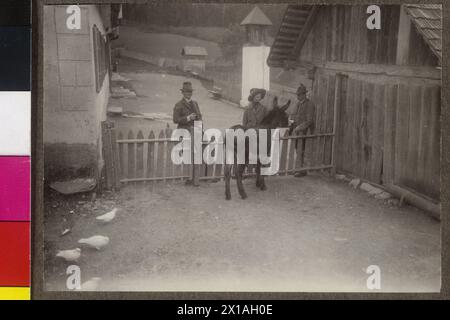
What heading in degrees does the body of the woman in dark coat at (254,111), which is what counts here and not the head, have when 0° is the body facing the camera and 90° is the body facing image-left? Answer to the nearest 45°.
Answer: approximately 315°
